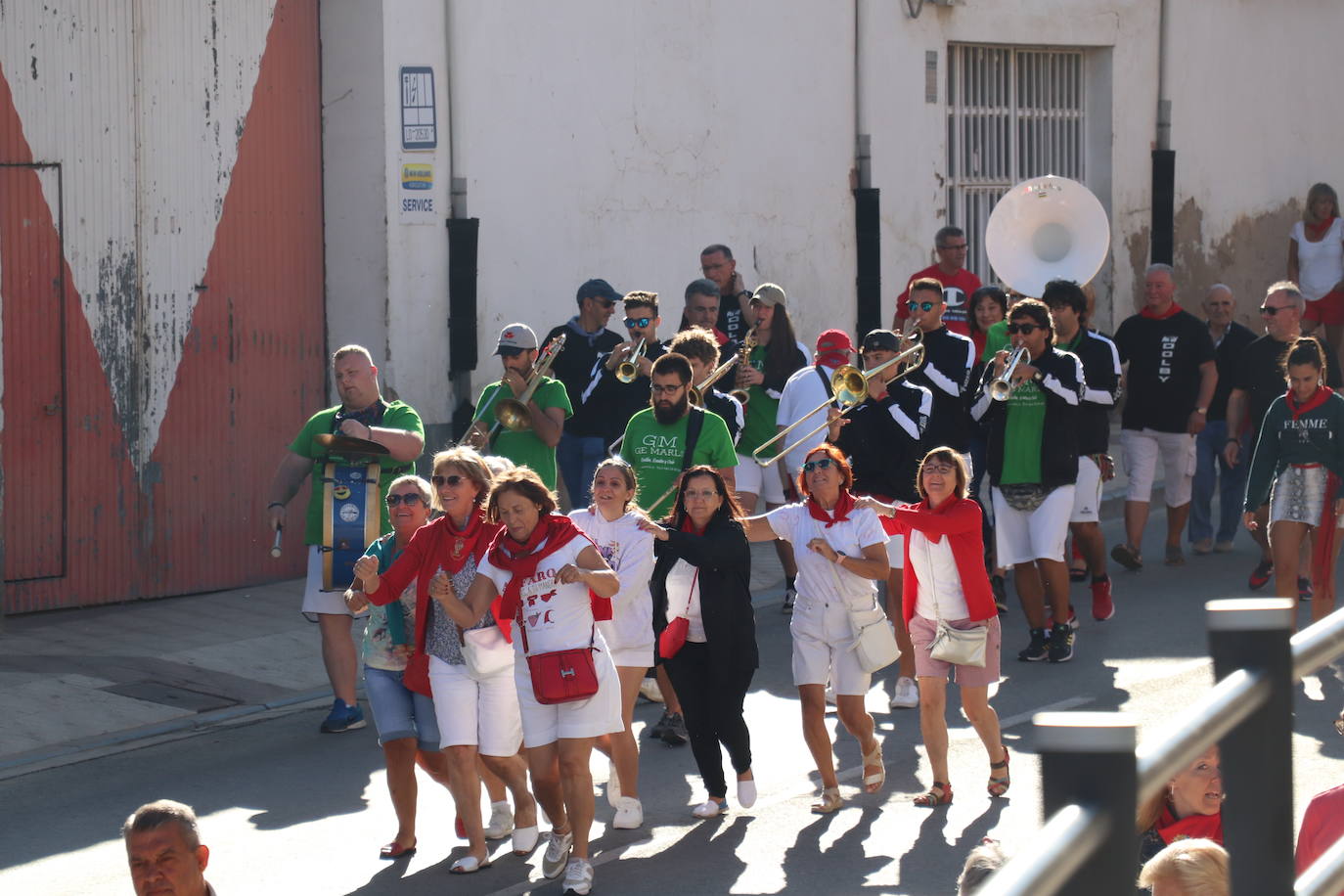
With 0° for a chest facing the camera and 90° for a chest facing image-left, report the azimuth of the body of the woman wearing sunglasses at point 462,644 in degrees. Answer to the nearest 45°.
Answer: approximately 45°

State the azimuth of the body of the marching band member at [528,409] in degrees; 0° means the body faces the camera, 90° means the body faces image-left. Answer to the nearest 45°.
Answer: approximately 45°

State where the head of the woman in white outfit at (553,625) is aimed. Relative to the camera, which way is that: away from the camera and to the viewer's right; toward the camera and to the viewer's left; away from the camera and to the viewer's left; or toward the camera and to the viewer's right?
toward the camera and to the viewer's left

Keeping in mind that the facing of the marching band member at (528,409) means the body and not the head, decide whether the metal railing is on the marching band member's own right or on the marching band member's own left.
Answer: on the marching band member's own left

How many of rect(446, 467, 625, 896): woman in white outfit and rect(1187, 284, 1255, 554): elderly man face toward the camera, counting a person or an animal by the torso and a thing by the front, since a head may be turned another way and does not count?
2

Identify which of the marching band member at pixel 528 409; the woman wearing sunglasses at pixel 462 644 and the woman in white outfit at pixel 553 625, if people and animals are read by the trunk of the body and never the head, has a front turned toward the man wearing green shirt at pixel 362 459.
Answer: the marching band member

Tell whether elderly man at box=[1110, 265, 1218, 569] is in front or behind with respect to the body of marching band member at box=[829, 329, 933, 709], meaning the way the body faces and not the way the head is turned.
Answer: behind

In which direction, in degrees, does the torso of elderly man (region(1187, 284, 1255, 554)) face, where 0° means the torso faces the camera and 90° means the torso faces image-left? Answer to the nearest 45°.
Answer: approximately 0°
